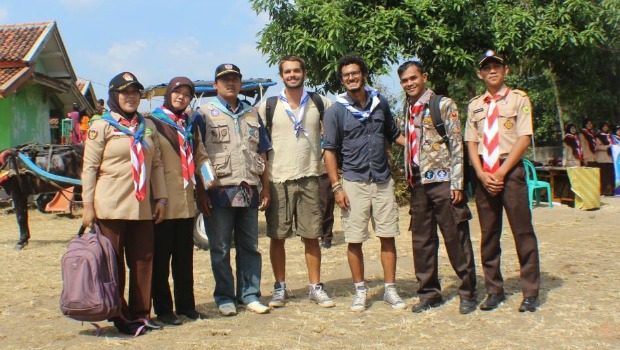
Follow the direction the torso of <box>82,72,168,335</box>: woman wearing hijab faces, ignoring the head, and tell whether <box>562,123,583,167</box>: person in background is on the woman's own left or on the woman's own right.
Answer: on the woman's own left

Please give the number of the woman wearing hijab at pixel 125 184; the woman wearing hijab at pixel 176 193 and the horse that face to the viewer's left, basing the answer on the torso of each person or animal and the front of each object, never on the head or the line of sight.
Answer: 1

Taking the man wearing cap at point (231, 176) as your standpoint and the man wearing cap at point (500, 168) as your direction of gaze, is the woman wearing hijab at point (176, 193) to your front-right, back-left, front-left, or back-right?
back-right

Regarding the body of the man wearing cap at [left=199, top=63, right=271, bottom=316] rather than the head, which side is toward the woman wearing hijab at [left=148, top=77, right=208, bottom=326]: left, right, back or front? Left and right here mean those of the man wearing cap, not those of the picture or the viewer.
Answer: right

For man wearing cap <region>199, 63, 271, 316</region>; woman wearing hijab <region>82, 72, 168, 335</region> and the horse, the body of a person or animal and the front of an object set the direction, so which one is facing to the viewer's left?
the horse

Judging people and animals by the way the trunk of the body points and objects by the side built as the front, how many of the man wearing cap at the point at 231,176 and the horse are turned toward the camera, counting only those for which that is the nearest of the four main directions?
1

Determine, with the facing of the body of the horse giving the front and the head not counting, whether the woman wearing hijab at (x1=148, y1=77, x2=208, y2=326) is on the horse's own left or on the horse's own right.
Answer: on the horse's own left

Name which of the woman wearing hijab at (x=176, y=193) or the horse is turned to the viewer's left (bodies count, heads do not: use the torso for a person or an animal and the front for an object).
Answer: the horse

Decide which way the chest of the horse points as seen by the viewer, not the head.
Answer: to the viewer's left
